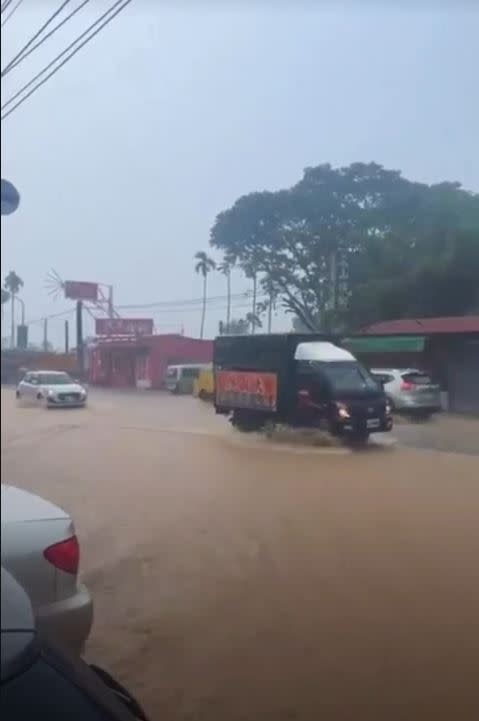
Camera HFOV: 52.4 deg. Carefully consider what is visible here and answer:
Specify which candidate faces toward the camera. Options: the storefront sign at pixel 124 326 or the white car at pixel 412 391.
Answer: the storefront sign

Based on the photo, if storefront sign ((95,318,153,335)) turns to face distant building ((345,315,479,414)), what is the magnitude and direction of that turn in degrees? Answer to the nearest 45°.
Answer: approximately 45° to its left

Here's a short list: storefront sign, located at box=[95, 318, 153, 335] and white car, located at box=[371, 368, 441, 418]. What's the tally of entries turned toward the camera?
1

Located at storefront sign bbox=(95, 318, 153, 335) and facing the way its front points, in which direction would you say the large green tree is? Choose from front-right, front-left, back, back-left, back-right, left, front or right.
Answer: front-left

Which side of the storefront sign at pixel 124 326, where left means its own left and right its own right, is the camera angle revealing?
front

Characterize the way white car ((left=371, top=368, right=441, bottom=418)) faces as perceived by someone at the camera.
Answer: facing away from the viewer and to the left of the viewer

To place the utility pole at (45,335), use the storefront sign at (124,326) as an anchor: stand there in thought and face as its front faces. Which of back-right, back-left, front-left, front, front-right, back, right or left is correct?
back-right

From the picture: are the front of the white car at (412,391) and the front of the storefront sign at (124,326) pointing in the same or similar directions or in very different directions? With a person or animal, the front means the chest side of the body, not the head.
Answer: very different directions
